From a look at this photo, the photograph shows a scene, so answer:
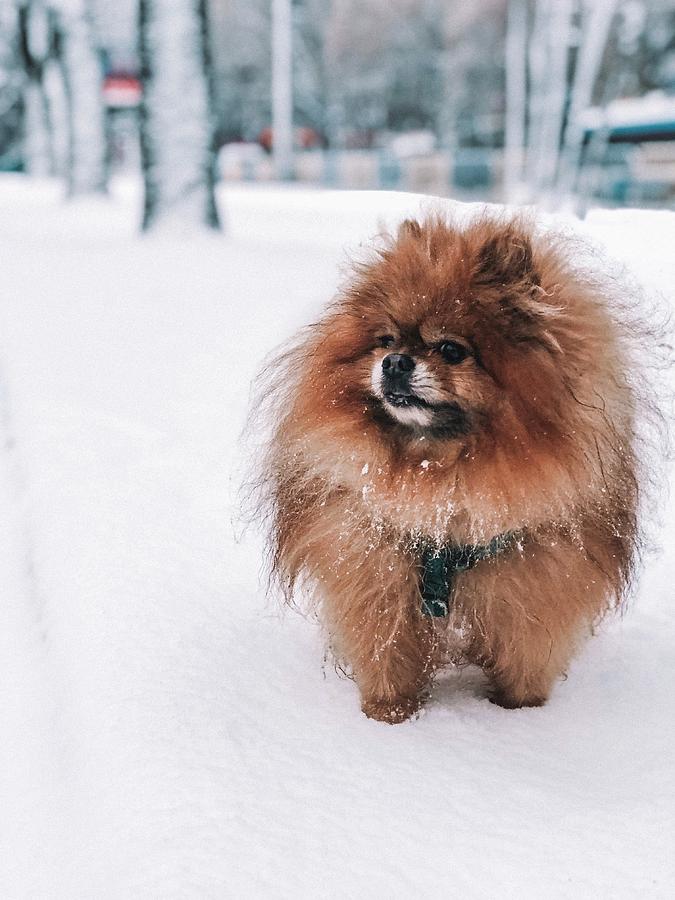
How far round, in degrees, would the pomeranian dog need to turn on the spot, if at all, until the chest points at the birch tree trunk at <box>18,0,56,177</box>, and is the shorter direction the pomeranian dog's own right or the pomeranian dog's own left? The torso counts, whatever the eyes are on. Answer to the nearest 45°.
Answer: approximately 135° to the pomeranian dog's own right

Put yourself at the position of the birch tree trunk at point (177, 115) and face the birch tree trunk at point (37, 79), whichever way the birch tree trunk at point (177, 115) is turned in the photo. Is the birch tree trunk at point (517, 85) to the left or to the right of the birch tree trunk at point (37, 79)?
right

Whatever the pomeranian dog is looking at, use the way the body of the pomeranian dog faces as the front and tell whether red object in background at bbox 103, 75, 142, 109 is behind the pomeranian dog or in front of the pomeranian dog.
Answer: behind

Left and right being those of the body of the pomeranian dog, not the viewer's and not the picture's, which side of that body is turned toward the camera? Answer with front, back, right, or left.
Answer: front

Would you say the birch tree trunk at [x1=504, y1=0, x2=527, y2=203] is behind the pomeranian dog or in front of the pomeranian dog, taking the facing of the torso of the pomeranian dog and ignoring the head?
behind

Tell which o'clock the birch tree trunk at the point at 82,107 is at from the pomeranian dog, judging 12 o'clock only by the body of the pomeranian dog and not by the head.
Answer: The birch tree trunk is roughly at 5 o'clock from the pomeranian dog.

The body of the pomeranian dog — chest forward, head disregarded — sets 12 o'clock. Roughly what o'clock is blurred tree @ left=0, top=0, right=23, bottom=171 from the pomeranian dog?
The blurred tree is roughly at 5 o'clock from the pomeranian dog.

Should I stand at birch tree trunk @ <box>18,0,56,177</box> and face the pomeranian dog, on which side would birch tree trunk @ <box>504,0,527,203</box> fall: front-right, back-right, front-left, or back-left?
front-left
